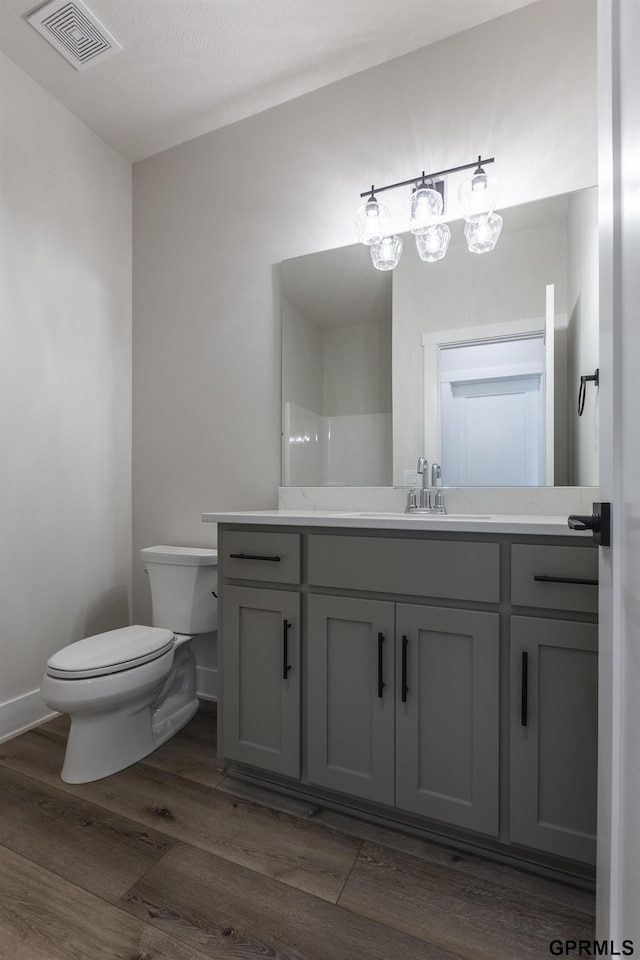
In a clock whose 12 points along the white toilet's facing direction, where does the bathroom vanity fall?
The bathroom vanity is roughly at 9 o'clock from the white toilet.

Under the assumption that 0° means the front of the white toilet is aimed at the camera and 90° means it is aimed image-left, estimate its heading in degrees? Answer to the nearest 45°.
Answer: approximately 45°

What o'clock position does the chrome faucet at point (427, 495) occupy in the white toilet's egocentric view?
The chrome faucet is roughly at 8 o'clock from the white toilet.
